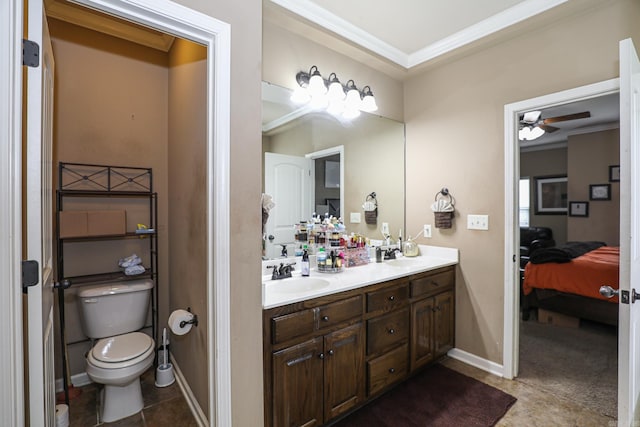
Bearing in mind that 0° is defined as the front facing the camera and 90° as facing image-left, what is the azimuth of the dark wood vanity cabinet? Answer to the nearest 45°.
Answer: approximately 315°

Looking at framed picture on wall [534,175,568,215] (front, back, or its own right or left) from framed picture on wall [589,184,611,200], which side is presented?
left

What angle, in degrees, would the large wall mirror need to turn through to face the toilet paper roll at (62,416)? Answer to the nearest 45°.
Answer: approximately 90° to its right

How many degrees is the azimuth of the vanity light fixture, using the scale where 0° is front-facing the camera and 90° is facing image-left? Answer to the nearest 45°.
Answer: approximately 315°

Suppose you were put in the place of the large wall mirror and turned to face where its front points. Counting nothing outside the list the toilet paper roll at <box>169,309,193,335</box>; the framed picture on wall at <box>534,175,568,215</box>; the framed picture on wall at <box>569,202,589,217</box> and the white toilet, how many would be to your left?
2

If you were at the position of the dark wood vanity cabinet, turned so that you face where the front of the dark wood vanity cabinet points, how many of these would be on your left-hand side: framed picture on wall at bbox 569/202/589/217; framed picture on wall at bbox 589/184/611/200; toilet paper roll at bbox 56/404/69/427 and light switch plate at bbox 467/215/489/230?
3

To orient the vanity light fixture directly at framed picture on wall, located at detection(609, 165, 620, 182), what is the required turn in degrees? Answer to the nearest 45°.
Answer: approximately 90° to its left

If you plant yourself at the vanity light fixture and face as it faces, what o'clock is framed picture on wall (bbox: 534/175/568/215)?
The framed picture on wall is roughly at 9 o'clock from the vanity light fixture.
